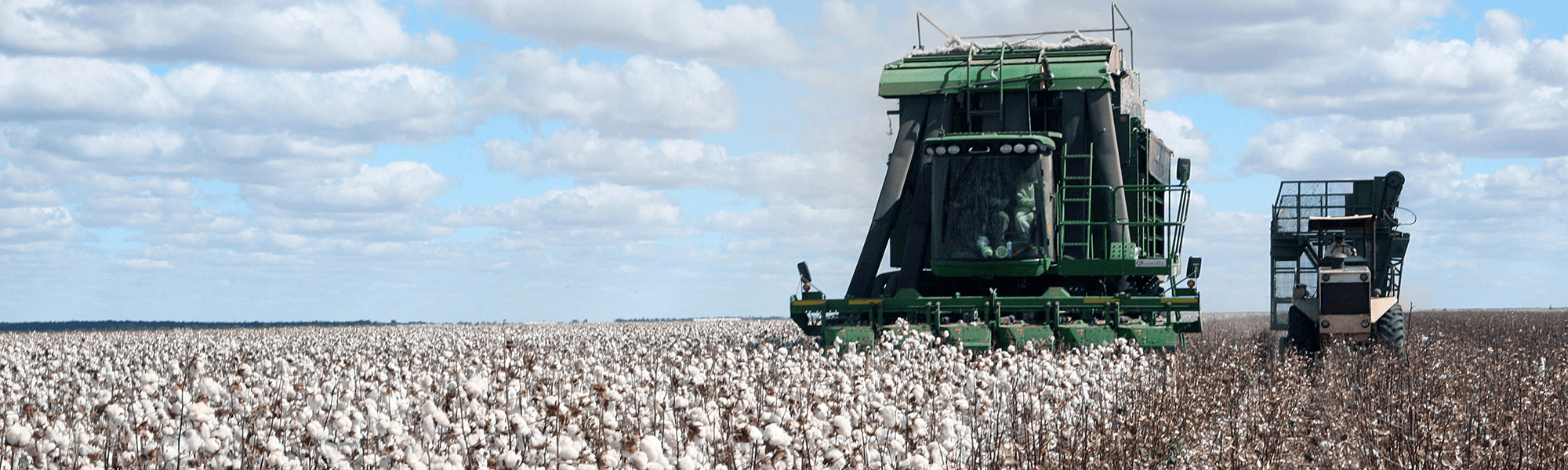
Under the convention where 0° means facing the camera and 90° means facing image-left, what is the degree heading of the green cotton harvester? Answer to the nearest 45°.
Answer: approximately 0°
